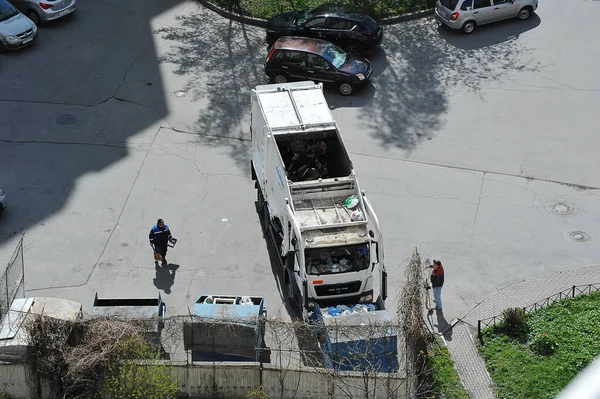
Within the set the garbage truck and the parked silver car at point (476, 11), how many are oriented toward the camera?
1

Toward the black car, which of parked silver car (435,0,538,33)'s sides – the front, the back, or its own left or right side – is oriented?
back

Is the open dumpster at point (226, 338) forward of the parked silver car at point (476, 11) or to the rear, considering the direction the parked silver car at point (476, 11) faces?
to the rear

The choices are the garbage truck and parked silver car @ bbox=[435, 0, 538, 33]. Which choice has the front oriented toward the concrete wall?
the garbage truck

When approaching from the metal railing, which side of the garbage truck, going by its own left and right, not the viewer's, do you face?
left

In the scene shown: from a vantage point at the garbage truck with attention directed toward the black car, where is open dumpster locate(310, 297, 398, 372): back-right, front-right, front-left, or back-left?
back-right

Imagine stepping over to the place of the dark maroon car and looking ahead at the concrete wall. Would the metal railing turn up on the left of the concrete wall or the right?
left

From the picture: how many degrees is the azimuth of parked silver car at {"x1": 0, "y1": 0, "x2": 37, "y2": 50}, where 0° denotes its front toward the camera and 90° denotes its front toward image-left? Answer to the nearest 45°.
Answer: approximately 315°

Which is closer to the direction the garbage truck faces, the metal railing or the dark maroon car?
the metal railing

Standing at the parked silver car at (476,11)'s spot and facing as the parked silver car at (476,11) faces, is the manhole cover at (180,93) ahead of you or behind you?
behind

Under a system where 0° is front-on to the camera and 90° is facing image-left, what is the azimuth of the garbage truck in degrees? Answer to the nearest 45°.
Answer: approximately 0°

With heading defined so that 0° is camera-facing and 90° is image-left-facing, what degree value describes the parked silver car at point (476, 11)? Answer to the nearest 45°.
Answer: approximately 225°

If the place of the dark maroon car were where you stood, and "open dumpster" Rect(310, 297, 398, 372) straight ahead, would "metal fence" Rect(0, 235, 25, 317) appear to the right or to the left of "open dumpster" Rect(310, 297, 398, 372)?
right
